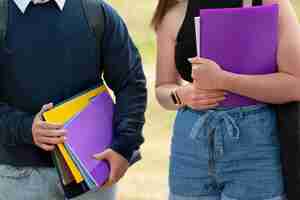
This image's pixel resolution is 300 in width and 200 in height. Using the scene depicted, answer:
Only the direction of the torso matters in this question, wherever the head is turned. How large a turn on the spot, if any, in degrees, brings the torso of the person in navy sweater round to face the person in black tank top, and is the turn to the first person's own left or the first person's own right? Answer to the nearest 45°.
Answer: approximately 45° to the first person's own left

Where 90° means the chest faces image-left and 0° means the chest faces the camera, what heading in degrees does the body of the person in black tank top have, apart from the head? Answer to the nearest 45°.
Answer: approximately 0°

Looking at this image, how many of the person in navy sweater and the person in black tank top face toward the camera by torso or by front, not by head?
2

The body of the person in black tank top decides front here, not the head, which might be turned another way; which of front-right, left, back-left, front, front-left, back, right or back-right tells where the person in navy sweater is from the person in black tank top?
right
